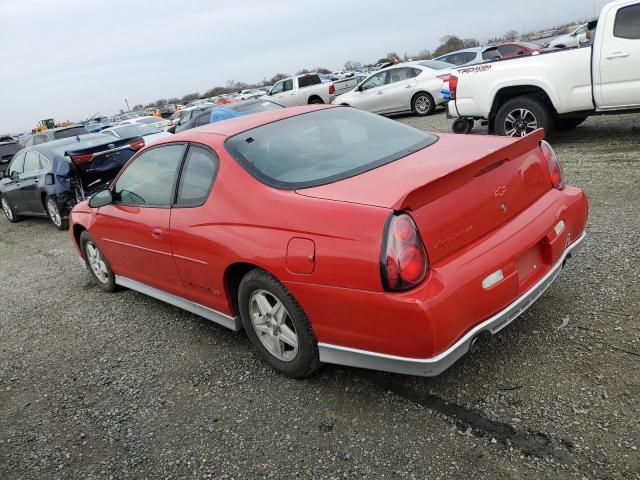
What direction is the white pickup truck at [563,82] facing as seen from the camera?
to the viewer's right

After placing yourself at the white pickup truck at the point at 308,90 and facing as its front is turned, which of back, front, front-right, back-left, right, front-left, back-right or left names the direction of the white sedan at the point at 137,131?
left

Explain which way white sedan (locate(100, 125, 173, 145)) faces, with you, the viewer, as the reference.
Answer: facing away from the viewer and to the left of the viewer

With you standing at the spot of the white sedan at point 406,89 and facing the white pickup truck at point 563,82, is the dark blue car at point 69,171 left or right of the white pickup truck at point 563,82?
right

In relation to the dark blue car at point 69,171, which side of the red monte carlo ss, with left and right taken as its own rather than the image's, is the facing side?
front

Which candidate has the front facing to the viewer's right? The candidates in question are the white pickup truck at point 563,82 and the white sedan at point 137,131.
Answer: the white pickup truck

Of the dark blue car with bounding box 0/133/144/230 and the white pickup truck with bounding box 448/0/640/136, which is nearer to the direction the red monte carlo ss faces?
the dark blue car

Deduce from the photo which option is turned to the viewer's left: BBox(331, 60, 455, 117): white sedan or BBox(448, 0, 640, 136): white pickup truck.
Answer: the white sedan

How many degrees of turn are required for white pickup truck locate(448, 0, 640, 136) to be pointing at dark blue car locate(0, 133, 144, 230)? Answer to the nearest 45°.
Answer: approximately 180°

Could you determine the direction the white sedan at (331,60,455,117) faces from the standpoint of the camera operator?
facing to the left of the viewer

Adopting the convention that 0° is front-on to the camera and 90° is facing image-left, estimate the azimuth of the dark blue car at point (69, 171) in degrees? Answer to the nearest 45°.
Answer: approximately 135°

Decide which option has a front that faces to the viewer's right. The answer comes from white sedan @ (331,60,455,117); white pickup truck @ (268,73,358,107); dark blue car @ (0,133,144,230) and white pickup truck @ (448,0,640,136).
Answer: white pickup truck @ (448,0,640,136)

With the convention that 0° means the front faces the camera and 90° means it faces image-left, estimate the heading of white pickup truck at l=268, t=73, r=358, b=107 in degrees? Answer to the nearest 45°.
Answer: approximately 135°

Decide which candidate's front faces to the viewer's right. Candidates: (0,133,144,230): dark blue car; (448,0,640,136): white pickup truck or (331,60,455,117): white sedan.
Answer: the white pickup truck
